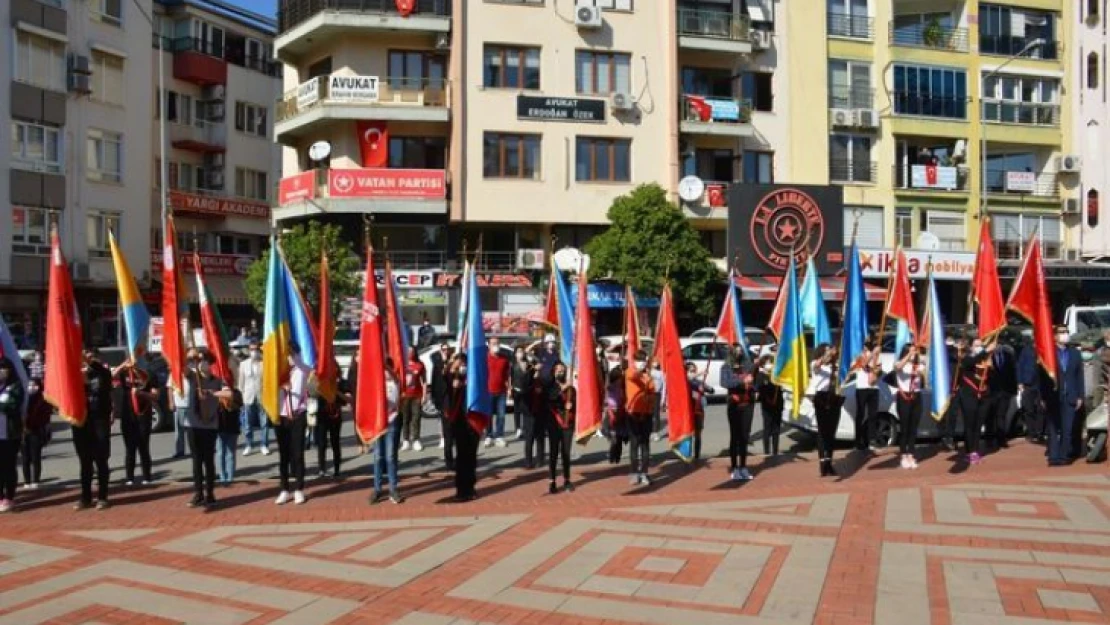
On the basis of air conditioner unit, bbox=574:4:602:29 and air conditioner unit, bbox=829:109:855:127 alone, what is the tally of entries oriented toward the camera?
2

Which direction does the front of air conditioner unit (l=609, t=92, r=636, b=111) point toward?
toward the camera

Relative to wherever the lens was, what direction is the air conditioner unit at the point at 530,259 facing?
facing the viewer

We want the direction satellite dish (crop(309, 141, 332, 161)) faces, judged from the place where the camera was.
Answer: facing the viewer and to the left of the viewer

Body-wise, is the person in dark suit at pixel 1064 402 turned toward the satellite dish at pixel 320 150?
no

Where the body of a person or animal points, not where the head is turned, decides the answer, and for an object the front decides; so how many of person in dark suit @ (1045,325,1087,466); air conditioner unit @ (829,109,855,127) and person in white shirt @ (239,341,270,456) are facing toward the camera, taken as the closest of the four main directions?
3

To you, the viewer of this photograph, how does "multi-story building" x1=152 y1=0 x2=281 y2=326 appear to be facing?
facing the viewer and to the right of the viewer

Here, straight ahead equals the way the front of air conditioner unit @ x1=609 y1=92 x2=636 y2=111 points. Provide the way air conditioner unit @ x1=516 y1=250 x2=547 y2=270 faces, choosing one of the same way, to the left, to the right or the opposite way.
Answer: the same way

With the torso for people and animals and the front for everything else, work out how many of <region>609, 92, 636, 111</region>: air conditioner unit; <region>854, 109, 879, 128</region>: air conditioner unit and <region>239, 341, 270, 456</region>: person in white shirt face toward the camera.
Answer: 3

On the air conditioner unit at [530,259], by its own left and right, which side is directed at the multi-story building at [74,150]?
right

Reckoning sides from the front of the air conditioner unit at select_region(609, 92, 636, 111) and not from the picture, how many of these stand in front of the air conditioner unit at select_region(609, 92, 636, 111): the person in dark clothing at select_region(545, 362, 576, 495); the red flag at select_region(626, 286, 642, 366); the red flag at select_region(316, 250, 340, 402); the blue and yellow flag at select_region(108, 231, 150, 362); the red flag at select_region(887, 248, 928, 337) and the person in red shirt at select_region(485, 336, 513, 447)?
6

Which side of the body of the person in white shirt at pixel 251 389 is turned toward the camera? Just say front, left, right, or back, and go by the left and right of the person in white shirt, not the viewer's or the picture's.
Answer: front

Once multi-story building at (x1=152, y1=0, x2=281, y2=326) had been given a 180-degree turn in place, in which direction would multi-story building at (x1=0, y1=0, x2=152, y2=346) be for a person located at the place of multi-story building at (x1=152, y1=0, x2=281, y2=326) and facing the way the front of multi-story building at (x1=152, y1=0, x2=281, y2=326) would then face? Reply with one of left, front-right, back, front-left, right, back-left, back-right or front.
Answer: left

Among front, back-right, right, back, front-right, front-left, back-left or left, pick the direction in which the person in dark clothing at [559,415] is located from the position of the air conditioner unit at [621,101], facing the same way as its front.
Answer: front

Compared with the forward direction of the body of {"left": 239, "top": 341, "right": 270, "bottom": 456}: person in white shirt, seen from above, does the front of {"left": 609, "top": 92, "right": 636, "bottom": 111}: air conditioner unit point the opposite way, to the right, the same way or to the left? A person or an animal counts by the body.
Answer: the same way

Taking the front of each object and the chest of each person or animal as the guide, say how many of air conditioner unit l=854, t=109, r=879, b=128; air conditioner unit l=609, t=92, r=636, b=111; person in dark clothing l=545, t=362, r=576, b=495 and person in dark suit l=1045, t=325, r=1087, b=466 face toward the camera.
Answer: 4

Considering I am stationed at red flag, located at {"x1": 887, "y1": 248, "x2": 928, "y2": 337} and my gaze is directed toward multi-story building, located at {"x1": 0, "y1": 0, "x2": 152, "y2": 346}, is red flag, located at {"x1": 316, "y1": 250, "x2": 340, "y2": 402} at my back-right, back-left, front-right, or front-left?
front-left

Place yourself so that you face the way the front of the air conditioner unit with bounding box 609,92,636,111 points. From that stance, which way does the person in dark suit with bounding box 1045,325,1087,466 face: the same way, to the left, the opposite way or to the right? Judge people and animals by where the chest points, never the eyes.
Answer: the same way
